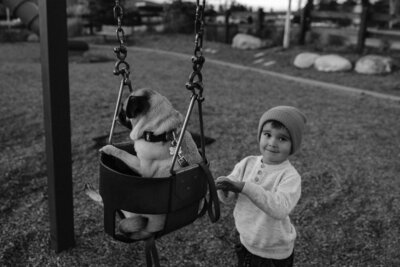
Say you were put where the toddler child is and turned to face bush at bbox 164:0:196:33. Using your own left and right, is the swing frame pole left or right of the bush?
left

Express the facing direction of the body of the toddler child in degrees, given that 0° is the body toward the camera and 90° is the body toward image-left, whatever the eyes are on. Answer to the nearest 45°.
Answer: approximately 45°

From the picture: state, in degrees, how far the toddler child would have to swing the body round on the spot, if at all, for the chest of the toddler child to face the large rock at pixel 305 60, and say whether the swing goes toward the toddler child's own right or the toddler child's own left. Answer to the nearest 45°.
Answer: approximately 135° to the toddler child's own right

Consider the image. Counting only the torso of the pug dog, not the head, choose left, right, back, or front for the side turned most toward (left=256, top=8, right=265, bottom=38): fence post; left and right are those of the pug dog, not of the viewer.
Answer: right

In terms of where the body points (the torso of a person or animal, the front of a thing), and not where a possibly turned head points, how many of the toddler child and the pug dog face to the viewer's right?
0

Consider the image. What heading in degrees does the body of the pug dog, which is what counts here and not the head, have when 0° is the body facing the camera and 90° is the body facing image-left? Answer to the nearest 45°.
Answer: approximately 90°

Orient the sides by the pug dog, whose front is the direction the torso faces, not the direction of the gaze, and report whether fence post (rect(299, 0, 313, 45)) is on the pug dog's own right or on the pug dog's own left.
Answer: on the pug dog's own right

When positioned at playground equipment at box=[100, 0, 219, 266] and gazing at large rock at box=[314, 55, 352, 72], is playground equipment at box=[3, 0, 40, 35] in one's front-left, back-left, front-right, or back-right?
front-left
